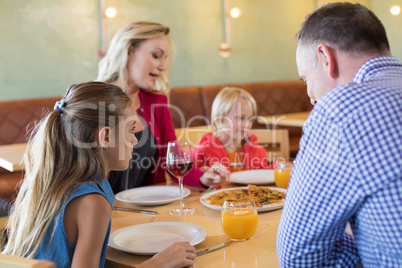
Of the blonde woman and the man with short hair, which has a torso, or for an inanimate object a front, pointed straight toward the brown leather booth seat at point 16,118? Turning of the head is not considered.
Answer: the man with short hair

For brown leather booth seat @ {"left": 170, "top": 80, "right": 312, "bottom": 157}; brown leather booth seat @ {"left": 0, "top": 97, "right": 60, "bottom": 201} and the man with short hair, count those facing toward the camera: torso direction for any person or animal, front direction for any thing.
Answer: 2

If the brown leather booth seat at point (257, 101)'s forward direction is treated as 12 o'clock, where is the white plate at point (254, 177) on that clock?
The white plate is roughly at 12 o'clock from the brown leather booth seat.

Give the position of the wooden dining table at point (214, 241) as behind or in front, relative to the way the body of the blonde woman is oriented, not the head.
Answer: in front

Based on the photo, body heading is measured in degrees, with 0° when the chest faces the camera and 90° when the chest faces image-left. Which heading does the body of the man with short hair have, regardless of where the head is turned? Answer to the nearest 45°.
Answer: approximately 135°

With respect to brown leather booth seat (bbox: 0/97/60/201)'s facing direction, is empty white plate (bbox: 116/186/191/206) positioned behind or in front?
in front

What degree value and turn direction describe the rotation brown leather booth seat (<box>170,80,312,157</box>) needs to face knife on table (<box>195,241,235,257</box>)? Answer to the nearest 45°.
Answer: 0° — it already faces it

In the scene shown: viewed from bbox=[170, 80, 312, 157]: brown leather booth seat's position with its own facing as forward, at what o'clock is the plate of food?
The plate of food is roughly at 12 o'clock from the brown leather booth seat.

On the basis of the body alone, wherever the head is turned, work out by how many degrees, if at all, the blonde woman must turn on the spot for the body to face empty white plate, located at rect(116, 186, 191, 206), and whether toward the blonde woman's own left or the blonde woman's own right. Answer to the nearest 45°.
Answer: approximately 45° to the blonde woman's own right

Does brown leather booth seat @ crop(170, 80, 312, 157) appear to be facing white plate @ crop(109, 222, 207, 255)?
yes
